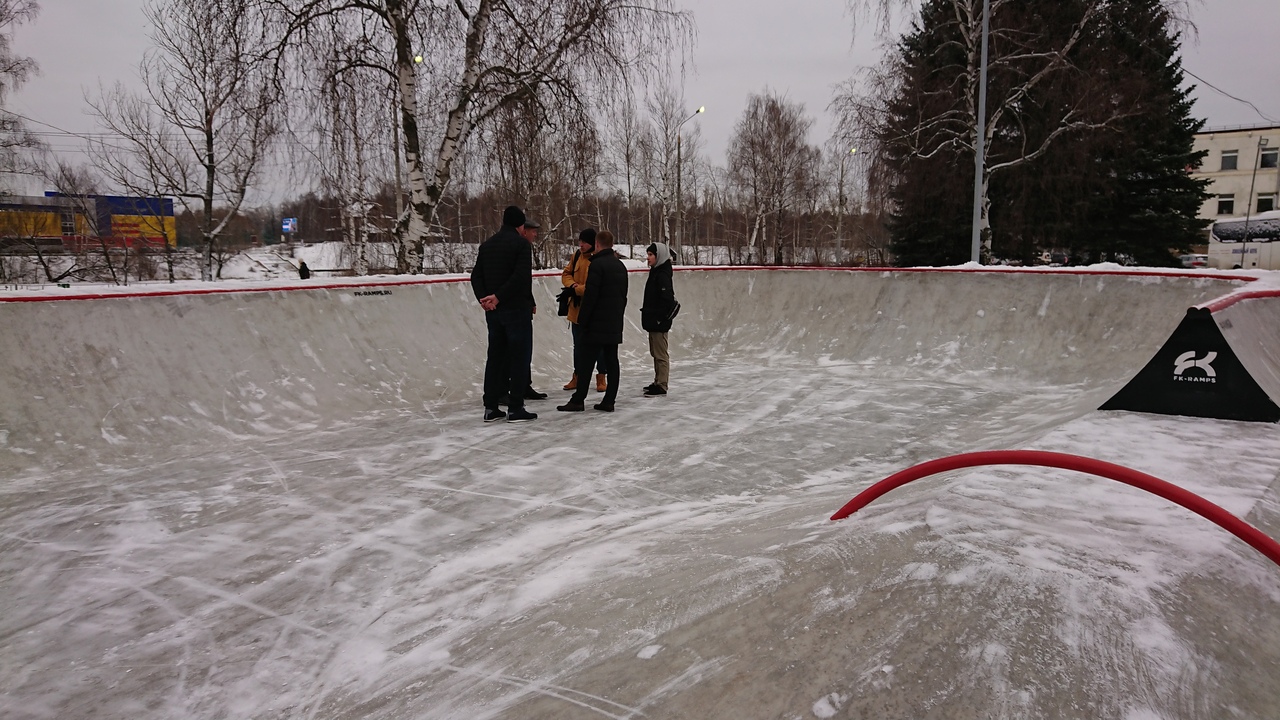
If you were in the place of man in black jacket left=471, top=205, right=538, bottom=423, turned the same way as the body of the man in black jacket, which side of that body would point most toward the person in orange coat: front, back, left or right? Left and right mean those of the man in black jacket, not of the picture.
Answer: front

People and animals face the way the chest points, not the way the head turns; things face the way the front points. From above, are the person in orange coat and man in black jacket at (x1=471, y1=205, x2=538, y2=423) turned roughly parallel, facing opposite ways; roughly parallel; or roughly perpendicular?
roughly parallel, facing opposite ways

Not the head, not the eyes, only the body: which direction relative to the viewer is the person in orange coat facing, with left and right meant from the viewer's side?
facing the viewer and to the left of the viewer

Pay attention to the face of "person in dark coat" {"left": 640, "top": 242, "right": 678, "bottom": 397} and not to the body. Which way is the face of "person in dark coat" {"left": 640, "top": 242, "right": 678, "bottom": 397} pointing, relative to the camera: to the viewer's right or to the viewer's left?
to the viewer's left

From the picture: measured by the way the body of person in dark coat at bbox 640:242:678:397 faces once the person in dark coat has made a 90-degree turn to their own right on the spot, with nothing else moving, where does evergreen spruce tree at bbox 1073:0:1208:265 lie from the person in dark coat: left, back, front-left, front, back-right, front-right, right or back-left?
front-right

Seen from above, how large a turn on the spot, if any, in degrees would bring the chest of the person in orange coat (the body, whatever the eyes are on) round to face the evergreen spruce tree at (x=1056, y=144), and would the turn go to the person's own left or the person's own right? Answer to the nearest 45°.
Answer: approximately 180°

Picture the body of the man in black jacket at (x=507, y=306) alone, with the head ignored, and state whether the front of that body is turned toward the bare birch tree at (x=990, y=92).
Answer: yes

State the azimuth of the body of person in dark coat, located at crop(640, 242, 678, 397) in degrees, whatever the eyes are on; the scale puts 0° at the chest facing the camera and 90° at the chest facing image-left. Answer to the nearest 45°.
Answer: approximately 90°

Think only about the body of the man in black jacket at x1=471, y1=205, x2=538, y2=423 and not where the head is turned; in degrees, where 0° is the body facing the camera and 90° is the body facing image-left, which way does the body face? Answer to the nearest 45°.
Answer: approximately 225°

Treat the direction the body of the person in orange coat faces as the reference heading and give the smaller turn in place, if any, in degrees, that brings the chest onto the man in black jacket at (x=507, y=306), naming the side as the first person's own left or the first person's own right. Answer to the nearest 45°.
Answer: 0° — they already face them

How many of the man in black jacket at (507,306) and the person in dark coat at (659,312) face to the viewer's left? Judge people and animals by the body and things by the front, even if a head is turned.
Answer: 1
